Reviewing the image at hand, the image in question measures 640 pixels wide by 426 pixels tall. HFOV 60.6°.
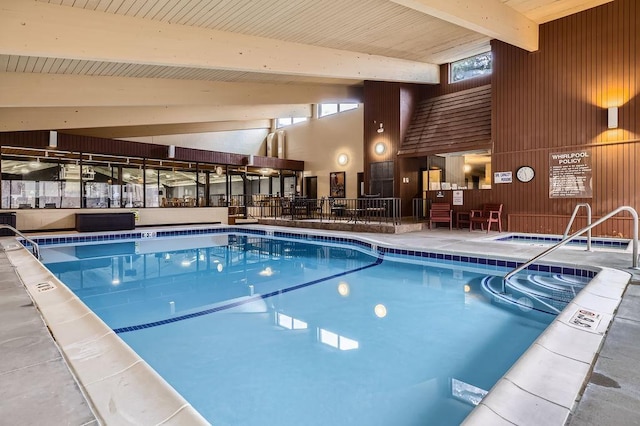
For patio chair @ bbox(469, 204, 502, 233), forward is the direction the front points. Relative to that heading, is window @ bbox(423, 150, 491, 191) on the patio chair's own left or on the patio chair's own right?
on the patio chair's own right

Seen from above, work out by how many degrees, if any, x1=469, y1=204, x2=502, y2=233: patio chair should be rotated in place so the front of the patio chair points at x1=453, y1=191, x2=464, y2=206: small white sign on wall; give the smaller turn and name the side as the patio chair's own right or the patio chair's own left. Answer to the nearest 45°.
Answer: approximately 90° to the patio chair's own right

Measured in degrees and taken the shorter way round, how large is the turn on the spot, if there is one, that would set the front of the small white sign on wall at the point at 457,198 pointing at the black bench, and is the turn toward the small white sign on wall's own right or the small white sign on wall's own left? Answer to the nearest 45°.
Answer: approximately 90° to the small white sign on wall's own right

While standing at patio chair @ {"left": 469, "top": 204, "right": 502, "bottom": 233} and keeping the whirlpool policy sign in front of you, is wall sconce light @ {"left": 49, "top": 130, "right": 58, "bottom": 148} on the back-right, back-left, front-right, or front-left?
back-right

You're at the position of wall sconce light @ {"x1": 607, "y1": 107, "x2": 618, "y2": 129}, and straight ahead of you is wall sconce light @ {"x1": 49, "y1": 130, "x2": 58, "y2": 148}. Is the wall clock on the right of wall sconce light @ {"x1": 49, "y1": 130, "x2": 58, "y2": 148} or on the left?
right

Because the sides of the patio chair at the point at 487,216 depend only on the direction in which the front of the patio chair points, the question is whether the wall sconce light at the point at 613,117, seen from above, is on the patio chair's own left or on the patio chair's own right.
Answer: on the patio chair's own left

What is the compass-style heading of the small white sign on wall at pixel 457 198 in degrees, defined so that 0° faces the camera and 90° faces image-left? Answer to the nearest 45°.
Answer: approximately 0°

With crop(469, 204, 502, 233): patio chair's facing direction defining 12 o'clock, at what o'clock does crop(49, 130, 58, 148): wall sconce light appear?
The wall sconce light is roughly at 1 o'clock from the patio chair.

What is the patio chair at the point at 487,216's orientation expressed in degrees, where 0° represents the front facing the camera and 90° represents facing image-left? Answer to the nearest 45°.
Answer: approximately 45°

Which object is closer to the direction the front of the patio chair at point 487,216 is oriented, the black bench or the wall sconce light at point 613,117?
the black bench

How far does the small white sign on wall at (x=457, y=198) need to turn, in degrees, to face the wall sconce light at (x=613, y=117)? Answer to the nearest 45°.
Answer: approximately 45° to its left

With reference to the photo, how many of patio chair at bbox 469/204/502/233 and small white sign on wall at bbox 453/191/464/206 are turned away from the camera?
0
